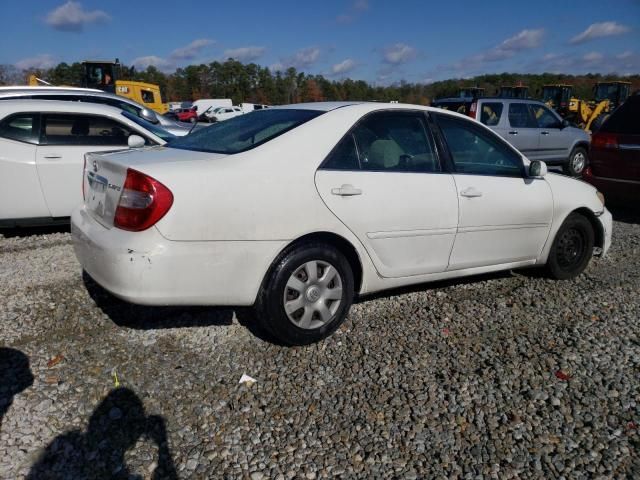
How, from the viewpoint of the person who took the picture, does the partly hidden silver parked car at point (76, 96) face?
facing to the right of the viewer

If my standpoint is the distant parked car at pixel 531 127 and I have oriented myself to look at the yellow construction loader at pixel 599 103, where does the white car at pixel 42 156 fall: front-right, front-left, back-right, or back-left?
back-left

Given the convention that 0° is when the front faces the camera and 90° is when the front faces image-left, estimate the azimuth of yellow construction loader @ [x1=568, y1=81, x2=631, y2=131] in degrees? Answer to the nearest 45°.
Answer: approximately 45°

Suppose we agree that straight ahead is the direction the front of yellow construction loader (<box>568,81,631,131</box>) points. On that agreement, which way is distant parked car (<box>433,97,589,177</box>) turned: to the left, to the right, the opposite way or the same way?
the opposite way

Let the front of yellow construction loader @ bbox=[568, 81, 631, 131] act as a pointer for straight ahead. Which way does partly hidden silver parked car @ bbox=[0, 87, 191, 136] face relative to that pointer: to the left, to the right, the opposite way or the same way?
the opposite way

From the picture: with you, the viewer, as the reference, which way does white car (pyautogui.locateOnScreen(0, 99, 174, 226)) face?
facing to the right of the viewer

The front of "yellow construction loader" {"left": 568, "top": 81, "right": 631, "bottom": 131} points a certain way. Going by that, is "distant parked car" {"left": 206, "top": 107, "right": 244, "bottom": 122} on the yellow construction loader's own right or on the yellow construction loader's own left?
on the yellow construction loader's own right

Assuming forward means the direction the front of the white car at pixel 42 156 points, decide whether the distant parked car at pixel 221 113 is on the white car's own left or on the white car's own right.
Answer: on the white car's own left

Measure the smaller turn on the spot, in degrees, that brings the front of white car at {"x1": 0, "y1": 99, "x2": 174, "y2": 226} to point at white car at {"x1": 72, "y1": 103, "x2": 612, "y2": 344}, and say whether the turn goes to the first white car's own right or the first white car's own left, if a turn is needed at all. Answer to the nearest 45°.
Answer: approximately 45° to the first white car's own right

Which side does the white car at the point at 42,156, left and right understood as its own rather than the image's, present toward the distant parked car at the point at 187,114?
left

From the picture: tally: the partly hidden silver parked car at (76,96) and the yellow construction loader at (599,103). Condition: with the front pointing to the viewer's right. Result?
1

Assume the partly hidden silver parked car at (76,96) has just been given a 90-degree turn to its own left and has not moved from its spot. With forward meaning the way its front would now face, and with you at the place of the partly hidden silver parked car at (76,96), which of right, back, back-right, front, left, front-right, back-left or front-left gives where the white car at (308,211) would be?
back

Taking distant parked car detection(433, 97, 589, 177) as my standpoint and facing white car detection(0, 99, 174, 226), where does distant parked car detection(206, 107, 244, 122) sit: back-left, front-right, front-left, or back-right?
back-right

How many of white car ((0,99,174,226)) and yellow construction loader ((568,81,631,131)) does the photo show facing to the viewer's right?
1

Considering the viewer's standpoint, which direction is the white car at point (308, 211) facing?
facing away from the viewer and to the right of the viewer

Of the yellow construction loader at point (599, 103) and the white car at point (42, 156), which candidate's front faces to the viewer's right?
the white car
